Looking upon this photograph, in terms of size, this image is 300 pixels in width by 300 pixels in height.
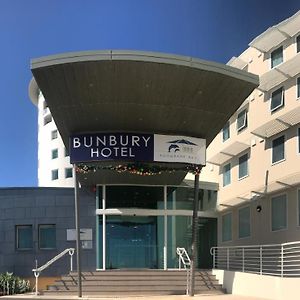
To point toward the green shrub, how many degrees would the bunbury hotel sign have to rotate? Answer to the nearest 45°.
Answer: approximately 135° to its right

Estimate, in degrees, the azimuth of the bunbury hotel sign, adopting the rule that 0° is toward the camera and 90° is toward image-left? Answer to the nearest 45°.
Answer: approximately 0°
